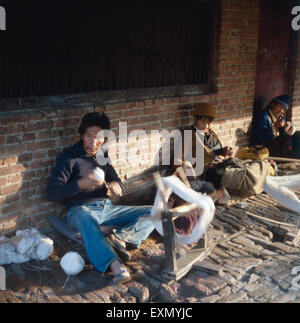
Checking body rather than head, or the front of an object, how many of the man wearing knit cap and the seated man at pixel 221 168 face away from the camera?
0

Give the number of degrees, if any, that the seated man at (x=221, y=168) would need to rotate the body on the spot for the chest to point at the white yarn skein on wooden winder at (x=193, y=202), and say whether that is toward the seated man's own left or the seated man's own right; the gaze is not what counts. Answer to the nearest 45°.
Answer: approximately 45° to the seated man's own right

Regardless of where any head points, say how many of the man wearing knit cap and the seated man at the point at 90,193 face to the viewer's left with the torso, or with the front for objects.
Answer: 0

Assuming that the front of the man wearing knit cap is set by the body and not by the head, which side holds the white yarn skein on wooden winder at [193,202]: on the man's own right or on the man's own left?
on the man's own right

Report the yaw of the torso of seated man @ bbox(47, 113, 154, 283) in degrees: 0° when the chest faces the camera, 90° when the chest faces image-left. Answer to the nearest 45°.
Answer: approximately 315°

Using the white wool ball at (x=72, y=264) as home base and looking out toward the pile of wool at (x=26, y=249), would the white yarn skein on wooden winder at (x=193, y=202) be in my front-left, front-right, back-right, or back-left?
back-right

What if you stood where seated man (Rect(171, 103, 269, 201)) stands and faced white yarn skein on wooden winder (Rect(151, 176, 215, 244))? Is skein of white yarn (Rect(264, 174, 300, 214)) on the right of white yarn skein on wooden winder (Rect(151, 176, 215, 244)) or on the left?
left

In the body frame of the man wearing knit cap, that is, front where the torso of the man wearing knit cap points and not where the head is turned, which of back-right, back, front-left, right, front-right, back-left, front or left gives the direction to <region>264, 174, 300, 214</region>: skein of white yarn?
front-right

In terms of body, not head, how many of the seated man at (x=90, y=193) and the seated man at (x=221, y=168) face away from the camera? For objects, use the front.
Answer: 0

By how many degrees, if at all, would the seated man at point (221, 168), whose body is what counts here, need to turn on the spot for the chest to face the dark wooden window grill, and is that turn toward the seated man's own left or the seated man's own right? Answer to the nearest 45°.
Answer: approximately 90° to the seated man's own right
